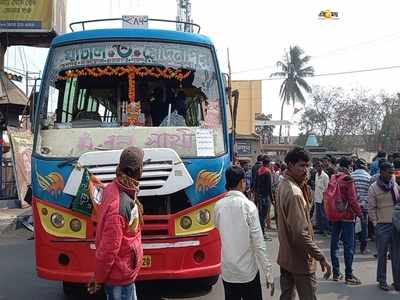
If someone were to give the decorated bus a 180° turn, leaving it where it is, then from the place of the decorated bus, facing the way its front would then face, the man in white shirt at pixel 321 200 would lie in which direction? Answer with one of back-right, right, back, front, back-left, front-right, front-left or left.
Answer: front-right

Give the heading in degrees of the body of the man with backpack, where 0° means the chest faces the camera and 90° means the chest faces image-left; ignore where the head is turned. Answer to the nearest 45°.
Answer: approximately 225°

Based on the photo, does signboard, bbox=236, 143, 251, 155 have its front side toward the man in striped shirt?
yes

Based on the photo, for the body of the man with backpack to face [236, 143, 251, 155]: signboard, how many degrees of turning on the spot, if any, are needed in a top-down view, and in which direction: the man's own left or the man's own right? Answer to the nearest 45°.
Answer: approximately 45° to the man's own left

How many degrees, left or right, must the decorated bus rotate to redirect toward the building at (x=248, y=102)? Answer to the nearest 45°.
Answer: approximately 180°

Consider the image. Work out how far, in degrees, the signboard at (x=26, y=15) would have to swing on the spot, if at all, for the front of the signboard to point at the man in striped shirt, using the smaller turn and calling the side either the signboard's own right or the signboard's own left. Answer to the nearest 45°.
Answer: approximately 45° to the signboard's own left

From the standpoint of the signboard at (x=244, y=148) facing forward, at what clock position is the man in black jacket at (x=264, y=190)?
The man in black jacket is roughly at 12 o'clock from the signboard.

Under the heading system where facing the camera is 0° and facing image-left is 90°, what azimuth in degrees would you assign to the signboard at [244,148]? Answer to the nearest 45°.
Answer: approximately 0°

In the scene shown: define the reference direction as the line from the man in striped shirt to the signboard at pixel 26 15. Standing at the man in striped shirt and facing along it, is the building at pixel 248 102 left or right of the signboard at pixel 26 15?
right

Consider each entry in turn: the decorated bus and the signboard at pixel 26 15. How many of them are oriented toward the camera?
2

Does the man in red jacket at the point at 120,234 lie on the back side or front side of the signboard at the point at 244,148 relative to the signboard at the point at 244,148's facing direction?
on the front side
